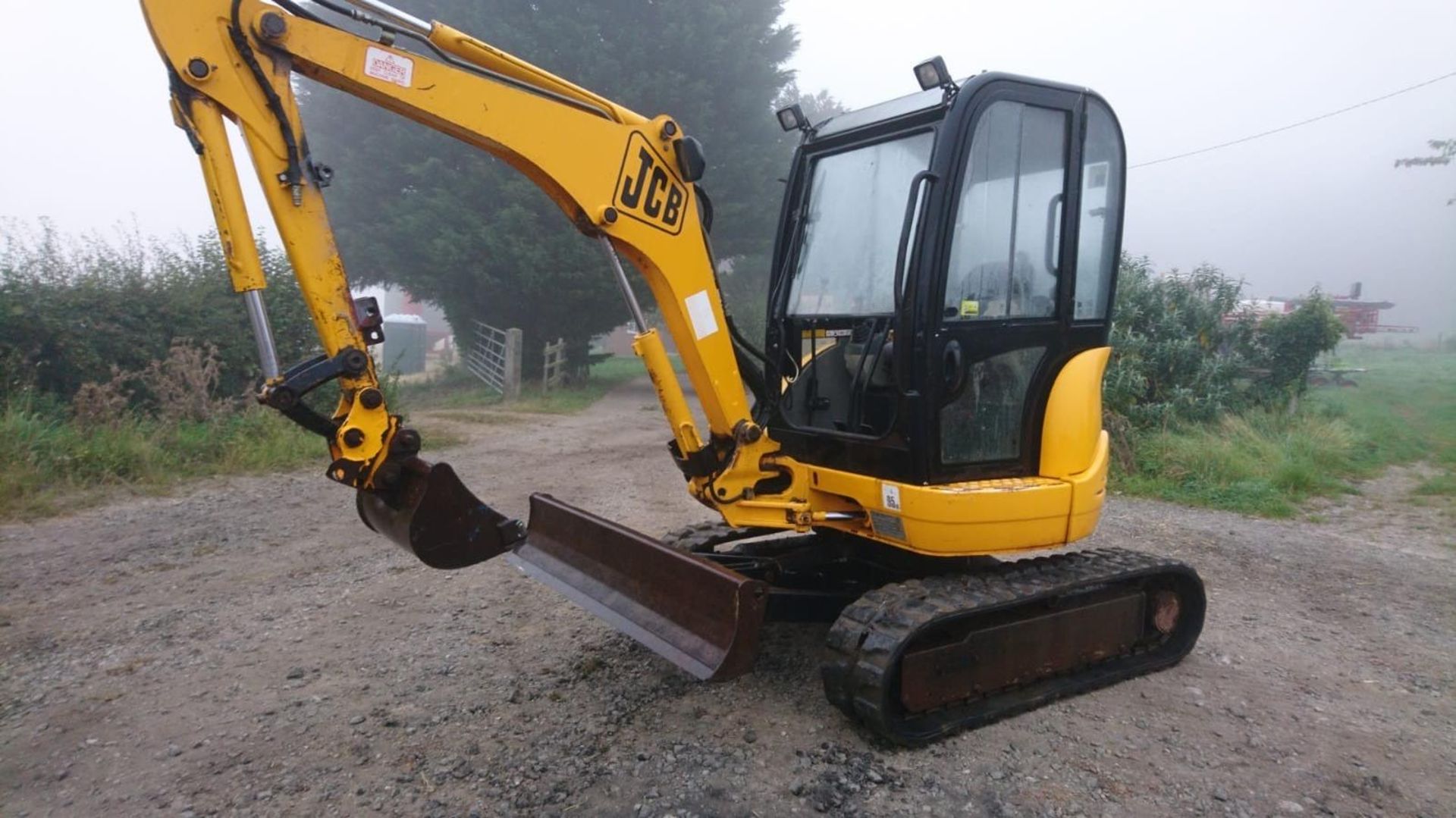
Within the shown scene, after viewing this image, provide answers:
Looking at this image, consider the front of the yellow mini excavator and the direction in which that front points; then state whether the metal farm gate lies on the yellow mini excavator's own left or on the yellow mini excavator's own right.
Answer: on the yellow mini excavator's own right

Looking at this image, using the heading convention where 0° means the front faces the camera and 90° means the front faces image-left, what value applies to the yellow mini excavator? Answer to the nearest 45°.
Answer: approximately 45°
